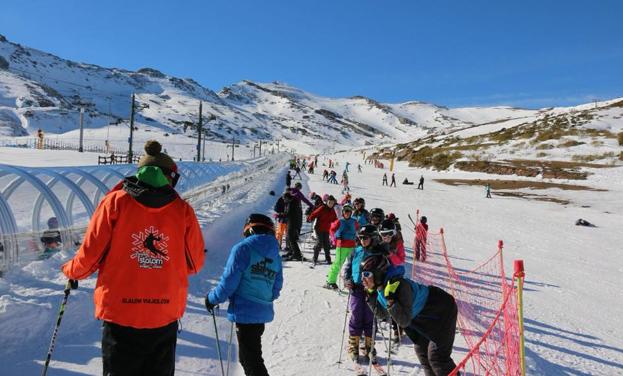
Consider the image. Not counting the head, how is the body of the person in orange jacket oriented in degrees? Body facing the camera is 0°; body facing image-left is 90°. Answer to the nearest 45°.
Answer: approximately 180°

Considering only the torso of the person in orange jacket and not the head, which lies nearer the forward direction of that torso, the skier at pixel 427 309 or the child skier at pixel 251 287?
the child skier

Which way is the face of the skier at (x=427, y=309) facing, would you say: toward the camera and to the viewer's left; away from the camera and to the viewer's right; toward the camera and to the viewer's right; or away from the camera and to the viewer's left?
toward the camera and to the viewer's left

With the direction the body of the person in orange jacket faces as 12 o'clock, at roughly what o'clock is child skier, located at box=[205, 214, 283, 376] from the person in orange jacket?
The child skier is roughly at 2 o'clock from the person in orange jacket.

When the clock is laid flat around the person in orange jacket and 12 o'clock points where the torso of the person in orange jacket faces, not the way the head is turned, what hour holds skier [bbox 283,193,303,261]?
The skier is roughly at 1 o'clock from the person in orange jacket.

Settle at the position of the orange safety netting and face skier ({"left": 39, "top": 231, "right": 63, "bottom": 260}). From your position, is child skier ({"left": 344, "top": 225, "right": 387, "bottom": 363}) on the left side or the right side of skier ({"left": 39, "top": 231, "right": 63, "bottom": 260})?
left

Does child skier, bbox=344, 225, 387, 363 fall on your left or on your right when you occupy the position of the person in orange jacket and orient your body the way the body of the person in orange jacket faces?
on your right

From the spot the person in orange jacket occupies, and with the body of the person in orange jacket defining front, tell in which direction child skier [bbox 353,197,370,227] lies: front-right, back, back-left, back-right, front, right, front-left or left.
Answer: front-right

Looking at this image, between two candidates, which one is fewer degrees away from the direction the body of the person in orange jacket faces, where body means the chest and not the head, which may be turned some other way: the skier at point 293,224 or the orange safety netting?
the skier

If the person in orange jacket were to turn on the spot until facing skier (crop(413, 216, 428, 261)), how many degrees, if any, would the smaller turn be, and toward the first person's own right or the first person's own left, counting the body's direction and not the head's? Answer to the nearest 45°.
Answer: approximately 45° to the first person's own right
